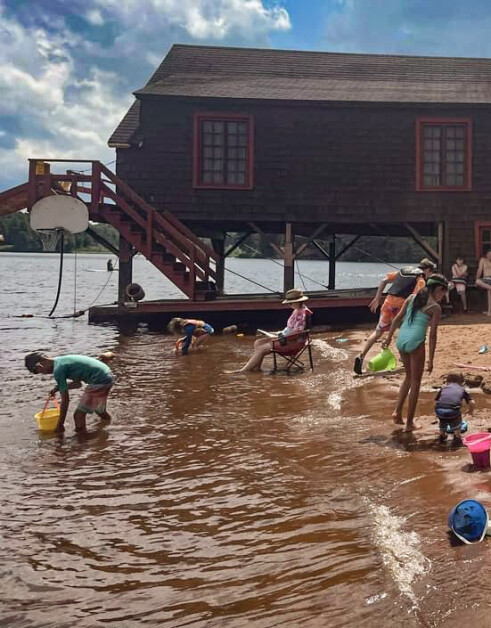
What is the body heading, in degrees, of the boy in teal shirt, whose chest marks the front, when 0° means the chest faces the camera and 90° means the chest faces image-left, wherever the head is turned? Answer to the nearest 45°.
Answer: approximately 90°

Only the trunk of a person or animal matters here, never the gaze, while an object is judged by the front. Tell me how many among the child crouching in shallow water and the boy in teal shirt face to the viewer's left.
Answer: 2

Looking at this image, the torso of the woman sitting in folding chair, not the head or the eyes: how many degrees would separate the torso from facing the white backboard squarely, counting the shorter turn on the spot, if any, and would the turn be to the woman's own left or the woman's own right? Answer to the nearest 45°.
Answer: approximately 45° to the woman's own right

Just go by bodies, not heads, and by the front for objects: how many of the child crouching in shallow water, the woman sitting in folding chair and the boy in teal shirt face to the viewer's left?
3

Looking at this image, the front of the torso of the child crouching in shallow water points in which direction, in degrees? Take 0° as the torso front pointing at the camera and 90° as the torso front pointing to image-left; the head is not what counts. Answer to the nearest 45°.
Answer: approximately 90°

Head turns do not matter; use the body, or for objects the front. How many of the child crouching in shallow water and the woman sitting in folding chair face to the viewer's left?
2

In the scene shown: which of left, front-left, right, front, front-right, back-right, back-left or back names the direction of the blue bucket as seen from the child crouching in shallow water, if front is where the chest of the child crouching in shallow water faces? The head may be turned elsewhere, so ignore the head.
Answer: left

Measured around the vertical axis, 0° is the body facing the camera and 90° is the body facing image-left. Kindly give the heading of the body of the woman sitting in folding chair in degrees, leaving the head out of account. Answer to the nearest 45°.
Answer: approximately 90°

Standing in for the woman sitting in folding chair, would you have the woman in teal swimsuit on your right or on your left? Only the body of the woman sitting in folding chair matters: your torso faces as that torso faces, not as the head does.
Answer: on your left

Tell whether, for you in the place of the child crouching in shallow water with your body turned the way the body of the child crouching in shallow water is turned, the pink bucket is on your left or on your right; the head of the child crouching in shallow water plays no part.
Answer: on your left
